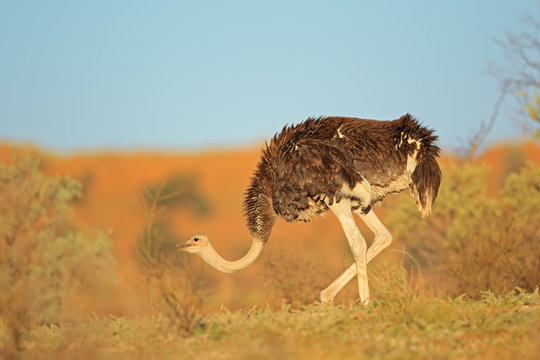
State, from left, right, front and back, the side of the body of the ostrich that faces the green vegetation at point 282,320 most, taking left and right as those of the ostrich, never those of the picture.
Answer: left

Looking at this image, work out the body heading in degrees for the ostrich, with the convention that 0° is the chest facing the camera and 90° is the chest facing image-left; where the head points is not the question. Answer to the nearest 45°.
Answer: approximately 90°

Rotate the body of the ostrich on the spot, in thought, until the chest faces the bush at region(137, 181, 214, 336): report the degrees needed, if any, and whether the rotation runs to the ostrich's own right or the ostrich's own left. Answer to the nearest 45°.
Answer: approximately 45° to the ostrich's own left

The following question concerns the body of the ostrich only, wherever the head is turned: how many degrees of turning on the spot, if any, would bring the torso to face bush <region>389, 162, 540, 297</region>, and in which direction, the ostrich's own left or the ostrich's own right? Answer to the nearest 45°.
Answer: approximately 135° to the ostrich's own right

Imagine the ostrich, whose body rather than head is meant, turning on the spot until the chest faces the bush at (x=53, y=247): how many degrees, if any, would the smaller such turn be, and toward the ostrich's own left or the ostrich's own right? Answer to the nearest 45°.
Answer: approximately 45° to the ostrich's own right
